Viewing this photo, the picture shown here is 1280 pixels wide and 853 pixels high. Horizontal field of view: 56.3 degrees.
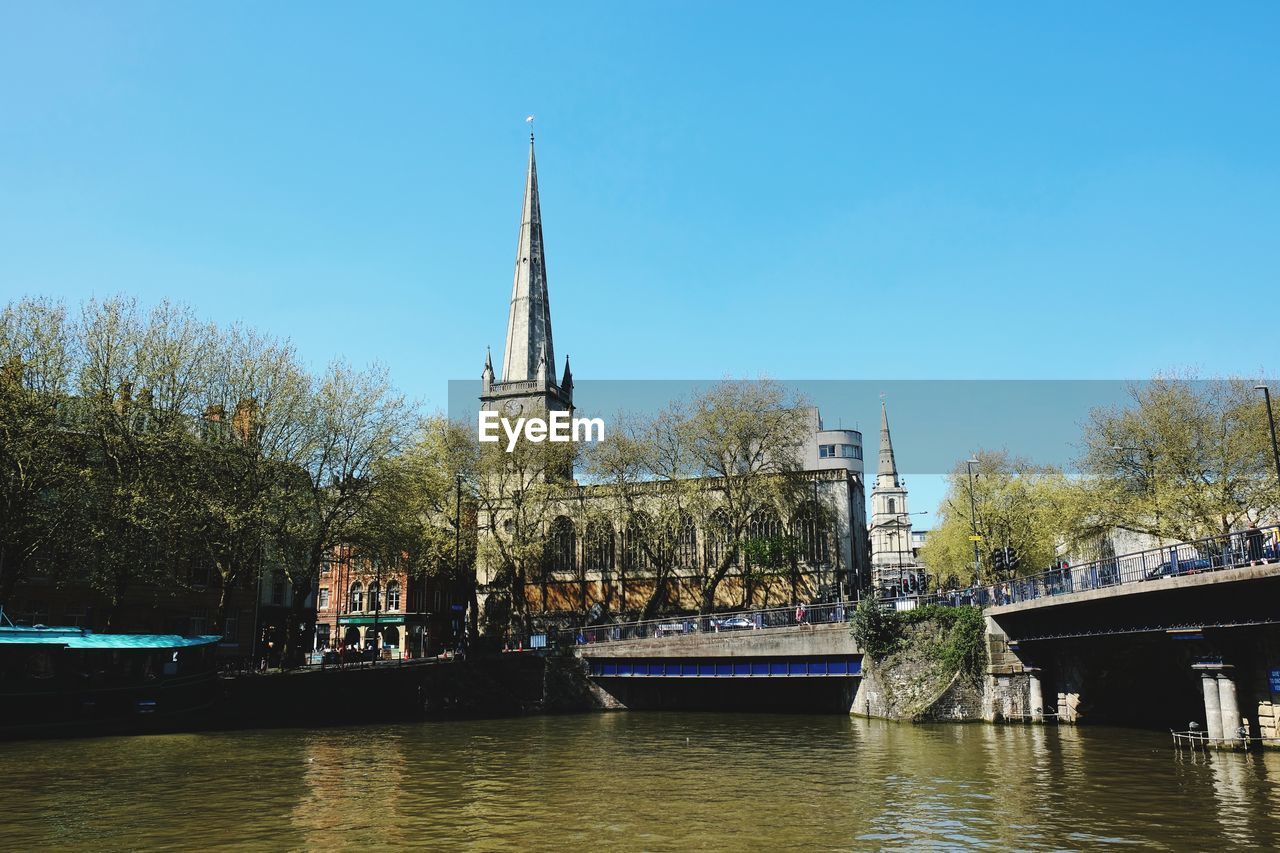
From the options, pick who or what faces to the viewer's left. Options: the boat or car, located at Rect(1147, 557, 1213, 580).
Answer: the car

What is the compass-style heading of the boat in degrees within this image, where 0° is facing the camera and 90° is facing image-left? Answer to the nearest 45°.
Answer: approximately 270°

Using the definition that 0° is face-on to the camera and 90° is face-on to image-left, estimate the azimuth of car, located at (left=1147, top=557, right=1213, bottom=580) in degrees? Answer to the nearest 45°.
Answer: approximately 90°

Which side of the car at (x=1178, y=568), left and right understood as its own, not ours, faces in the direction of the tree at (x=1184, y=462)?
right
